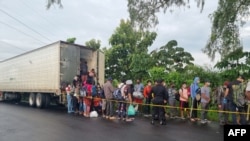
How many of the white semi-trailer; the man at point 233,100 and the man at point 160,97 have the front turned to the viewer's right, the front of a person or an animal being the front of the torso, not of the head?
0

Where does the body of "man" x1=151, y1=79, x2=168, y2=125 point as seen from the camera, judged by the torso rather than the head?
away from the camera

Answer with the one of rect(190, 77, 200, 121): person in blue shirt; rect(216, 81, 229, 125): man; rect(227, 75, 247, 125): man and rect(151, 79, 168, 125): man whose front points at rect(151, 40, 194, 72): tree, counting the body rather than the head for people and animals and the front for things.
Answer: rect(151, 79, 168, 125): man

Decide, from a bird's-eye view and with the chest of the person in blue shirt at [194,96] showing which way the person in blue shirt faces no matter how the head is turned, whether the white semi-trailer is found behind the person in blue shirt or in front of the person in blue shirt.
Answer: behind

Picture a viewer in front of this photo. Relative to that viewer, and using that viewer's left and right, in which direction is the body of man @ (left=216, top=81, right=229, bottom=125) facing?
facing the viewer and to the right of the viewer
